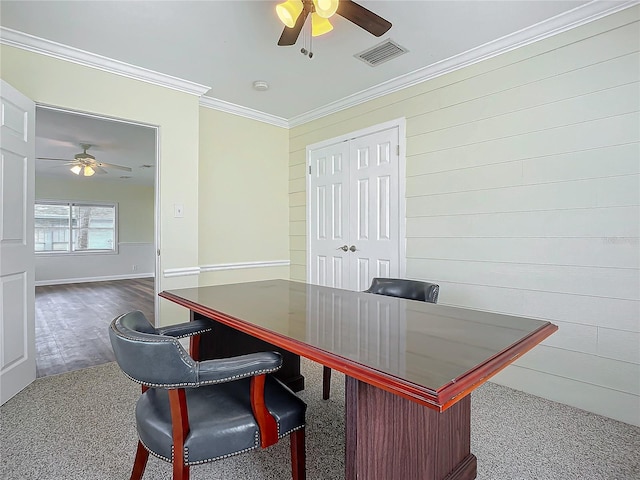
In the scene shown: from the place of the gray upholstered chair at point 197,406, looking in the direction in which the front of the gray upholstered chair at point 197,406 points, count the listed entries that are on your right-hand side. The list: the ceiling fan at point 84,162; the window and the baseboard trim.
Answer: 0

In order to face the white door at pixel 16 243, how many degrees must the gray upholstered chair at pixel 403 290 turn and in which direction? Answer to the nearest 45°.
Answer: approximately 45° to its right

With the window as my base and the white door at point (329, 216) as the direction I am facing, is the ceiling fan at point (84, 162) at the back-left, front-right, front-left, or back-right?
front-right

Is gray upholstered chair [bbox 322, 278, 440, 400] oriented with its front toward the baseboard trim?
no

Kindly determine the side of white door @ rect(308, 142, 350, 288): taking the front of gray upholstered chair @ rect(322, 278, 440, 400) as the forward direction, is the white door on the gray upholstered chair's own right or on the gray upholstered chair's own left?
on the gray upholstered chair's own right

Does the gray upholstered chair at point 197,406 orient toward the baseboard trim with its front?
no

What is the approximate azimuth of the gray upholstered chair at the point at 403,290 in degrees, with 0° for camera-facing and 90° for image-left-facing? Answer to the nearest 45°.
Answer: approximately 45°

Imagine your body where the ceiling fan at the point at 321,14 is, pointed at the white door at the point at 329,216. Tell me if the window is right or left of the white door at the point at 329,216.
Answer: left

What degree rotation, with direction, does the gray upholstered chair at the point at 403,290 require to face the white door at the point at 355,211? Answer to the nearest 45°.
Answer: approximately 135° to its right

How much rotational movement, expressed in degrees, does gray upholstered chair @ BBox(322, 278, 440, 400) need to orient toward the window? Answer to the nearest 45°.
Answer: approximately 90° to its right
